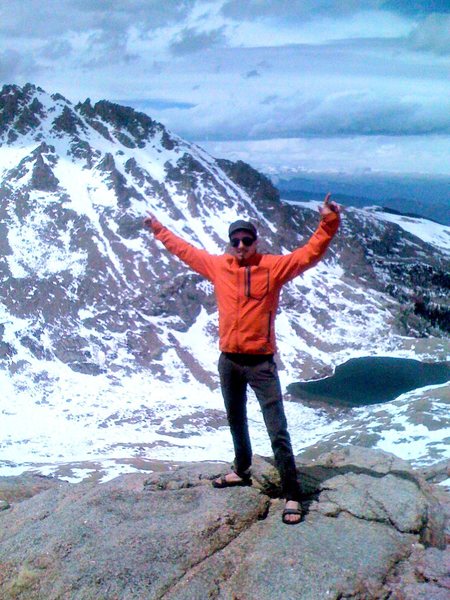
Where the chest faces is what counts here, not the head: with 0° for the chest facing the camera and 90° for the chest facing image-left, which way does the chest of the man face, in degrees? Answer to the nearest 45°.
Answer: approximately 0°
